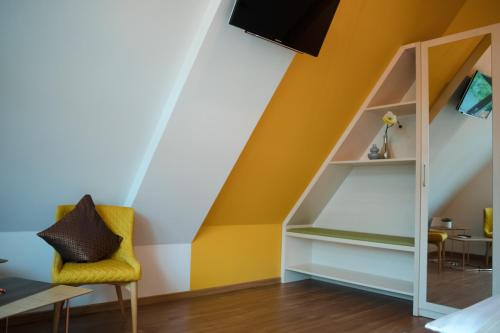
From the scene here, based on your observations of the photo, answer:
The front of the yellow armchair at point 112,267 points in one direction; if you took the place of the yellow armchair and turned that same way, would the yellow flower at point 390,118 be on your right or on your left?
on your left

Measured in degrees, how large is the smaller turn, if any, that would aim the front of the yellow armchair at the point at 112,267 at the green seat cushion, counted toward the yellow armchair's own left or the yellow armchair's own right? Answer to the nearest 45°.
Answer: approximately 90° to the yellow armchair's own left

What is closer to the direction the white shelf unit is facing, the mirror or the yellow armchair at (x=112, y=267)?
the yellow armchair

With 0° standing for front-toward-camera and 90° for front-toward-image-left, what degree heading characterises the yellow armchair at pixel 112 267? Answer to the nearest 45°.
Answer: approximately 0°

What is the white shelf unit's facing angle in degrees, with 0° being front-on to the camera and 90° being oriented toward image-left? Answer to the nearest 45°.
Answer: approximately 45°

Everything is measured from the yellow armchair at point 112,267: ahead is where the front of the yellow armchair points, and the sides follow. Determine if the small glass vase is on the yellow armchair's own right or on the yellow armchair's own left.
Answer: on the yellow armchair's own left

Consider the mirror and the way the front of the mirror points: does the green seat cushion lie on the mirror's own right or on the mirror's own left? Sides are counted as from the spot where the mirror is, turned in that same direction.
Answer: on the mirror's own right
